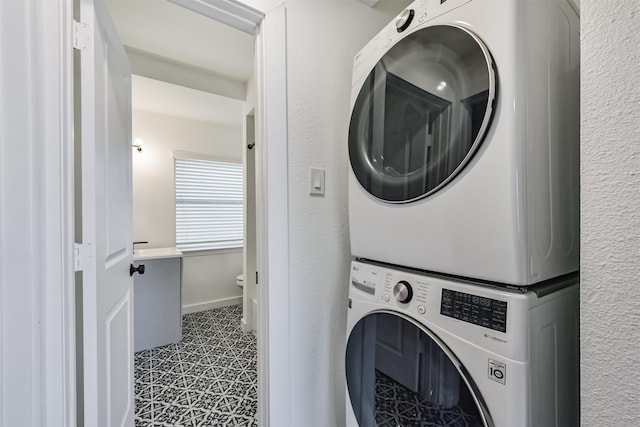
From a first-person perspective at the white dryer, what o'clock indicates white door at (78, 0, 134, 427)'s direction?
The white door is roughly at 1 o'clock from the white dryer.

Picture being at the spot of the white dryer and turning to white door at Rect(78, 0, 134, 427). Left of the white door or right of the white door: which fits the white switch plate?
right

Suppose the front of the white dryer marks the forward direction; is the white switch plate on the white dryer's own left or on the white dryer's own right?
on the white dryer's own right

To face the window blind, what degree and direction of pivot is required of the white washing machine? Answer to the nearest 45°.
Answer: approximately 90° to its right

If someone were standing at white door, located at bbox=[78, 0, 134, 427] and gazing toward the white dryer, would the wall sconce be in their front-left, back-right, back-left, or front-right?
back-left

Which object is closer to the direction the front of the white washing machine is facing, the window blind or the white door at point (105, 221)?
the white door

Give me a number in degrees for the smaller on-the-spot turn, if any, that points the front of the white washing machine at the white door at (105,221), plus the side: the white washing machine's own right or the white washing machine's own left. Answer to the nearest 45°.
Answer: approximately 45° to the white washing machine's own right

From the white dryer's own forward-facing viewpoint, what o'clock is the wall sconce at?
The wall sconce is roughly at 2 o'clock from the white dryer.

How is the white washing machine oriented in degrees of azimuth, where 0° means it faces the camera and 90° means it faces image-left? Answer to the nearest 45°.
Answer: approximately 45°

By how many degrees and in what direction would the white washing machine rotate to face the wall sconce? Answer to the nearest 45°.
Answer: approximately 45° to its right
